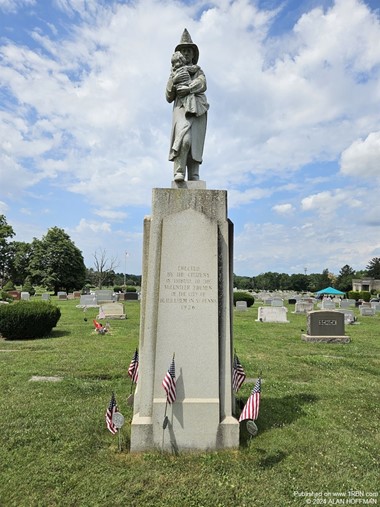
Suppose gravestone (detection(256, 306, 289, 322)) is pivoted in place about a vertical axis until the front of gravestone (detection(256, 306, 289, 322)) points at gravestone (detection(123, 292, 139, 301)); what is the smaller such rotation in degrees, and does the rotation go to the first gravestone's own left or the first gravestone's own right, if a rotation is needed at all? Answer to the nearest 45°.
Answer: approximately 135° to the first gravestone's own right

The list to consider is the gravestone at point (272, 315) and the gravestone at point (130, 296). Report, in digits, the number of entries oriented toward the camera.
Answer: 2

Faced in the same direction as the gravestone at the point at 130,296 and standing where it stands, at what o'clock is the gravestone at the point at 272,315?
the gravestone at the point at 272,315 is roughly at 11 o'clock from the gravestone at the point at 130,296.

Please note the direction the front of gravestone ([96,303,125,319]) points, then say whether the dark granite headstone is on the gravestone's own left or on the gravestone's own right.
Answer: on the gravestone's own left

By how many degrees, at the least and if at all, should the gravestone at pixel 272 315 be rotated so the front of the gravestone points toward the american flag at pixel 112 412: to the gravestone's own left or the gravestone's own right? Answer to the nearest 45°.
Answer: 0° — it already faces it

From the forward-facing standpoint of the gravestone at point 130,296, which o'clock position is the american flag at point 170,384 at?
The american flag is roughly at 12 o'clock from the gravestone.

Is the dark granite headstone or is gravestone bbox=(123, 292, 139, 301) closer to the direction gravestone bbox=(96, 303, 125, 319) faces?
the dark granite headstone

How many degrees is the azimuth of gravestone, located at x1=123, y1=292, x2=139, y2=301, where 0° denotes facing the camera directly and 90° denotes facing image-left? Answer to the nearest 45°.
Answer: approximately 0°

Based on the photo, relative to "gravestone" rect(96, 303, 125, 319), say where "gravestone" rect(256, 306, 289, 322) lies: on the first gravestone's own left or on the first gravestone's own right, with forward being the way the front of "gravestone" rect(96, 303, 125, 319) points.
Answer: on the first gravestone's own left
